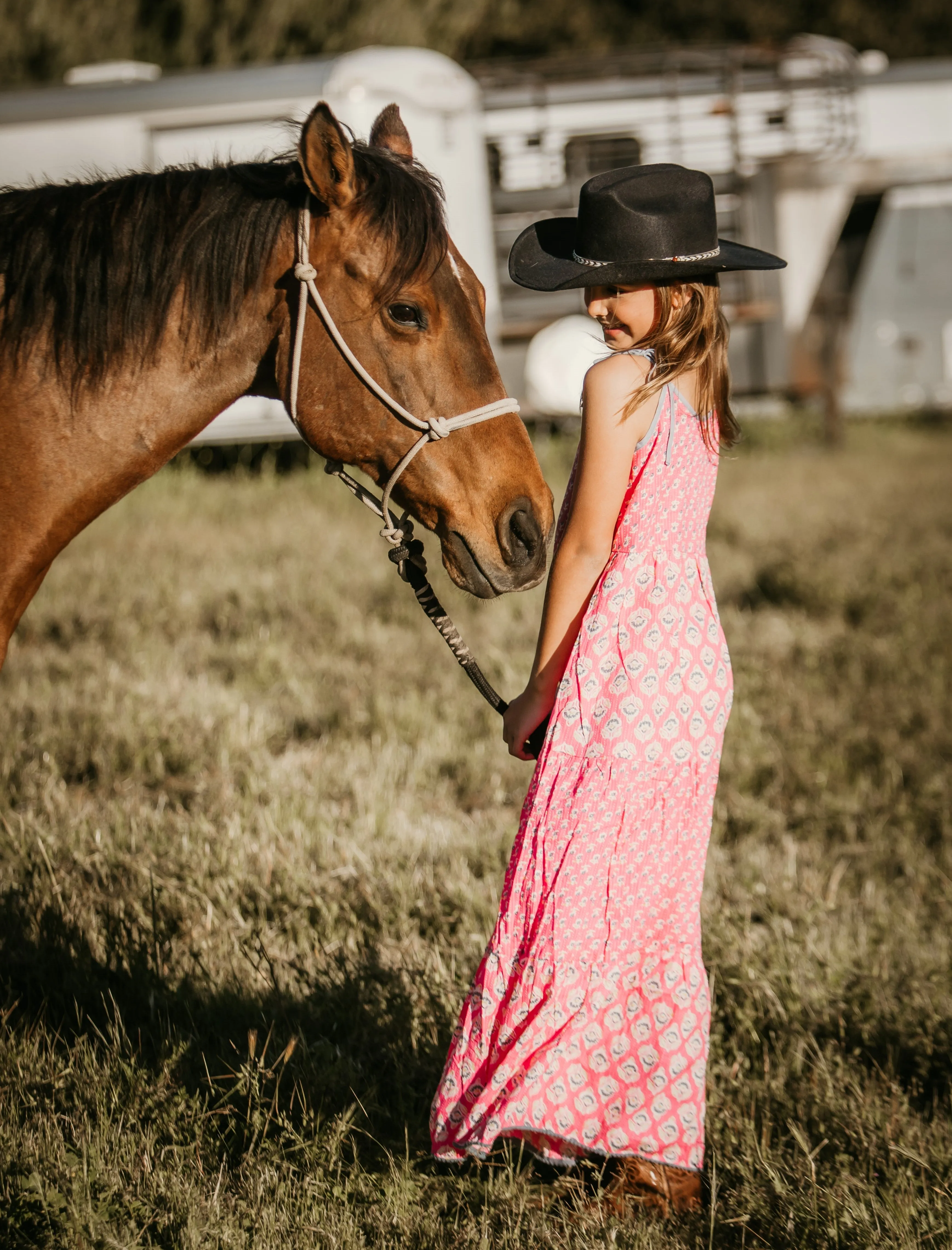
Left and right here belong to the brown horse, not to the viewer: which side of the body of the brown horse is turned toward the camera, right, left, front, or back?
right

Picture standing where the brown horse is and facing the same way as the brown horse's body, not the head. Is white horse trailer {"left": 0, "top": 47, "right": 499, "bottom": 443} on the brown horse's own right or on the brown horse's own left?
on the brown horse's own left

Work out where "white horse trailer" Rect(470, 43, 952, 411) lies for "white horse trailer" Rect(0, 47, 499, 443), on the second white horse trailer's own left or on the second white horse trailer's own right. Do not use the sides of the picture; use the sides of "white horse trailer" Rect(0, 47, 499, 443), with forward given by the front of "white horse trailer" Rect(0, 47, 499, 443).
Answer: on the second white horse trailer's own left

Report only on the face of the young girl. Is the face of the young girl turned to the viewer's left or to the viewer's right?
to the viewer's left

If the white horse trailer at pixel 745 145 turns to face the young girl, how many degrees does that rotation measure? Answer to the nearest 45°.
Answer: approximately 90° to its right

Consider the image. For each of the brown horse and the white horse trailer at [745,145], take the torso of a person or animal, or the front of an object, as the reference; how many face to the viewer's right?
2

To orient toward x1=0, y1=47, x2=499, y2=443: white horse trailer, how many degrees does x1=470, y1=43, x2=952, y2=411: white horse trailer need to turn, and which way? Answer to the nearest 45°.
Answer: approximately 135° to its right

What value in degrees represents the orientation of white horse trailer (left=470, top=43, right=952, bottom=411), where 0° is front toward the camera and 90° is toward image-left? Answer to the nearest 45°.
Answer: approximately 270°
